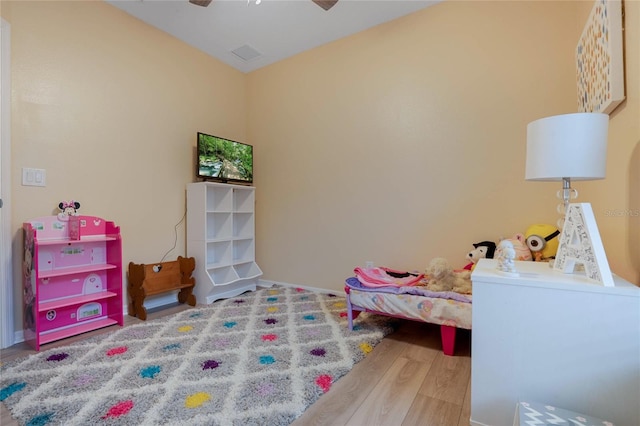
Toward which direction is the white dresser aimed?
to the viewer's left

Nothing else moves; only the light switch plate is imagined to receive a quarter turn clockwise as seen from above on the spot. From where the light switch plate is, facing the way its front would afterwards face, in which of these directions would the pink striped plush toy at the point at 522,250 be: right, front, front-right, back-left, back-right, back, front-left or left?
back-left

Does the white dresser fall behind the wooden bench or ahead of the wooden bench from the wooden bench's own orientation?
ahead

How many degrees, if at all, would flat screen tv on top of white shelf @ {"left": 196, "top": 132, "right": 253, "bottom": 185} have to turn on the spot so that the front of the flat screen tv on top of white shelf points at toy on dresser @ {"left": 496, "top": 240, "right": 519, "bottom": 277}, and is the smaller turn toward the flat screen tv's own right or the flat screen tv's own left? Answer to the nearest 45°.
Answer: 0° — it already faces it

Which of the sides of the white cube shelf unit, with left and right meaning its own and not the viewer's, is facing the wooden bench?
right

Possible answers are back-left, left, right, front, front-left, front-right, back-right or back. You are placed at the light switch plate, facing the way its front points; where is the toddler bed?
front-left

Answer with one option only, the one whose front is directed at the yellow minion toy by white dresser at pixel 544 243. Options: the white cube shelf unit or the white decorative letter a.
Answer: the white cube shelf unit

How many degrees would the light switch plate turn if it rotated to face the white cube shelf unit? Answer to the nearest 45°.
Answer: approximately 90° to its left

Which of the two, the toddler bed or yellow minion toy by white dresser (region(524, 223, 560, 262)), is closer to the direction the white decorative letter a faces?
the toddler bed
